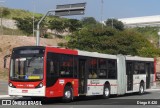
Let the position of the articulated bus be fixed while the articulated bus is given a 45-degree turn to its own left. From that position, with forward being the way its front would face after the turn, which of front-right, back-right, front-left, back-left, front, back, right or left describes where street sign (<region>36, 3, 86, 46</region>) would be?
back

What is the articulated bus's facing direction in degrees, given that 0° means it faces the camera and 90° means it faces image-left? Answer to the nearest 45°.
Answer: approximately 45°
